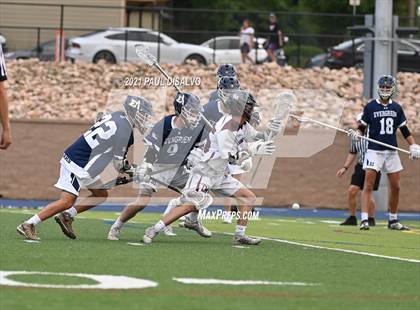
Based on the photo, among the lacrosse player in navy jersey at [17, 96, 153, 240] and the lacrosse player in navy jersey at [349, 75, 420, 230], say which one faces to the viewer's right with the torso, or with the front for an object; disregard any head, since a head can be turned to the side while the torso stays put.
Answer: the lacrosse player in navy jersey at [17, 96, 153, 240]

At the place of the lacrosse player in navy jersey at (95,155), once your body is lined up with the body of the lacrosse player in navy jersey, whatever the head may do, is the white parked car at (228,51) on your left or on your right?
on your left

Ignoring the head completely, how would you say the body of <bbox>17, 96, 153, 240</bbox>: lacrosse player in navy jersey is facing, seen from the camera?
to the viewer's right
